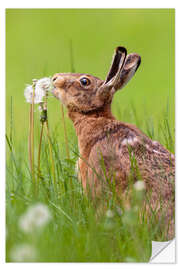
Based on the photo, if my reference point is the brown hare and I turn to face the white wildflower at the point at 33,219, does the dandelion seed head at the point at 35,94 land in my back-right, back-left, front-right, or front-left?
front-right

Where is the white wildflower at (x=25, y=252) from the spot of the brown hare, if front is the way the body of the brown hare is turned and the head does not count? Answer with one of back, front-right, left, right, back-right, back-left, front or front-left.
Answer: front-left

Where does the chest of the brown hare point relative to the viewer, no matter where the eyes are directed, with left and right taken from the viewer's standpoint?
facing to the left of the viewer

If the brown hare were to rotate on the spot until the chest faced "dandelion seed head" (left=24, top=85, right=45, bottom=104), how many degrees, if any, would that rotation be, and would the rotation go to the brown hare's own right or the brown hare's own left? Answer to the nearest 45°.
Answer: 0° — it already faces it
